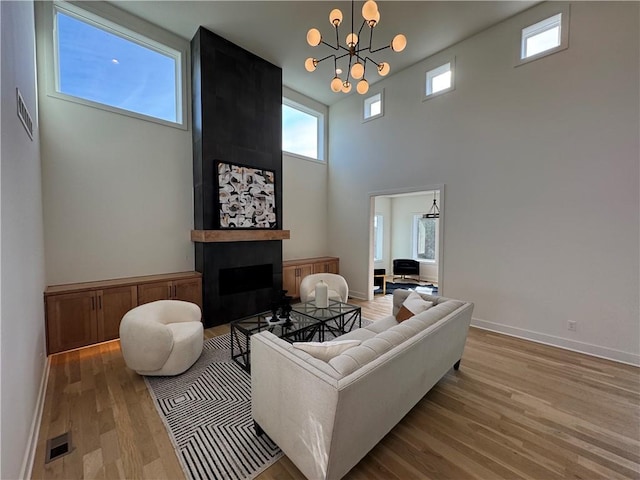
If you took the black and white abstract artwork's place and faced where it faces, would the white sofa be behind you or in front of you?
in front

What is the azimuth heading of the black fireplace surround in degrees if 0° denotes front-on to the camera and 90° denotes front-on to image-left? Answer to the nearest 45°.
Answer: approximately 315°

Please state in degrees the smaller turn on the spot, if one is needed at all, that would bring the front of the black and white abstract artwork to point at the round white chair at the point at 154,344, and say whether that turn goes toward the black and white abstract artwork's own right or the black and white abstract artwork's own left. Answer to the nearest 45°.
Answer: approximately 90° to the black and white abstract artwork's own right

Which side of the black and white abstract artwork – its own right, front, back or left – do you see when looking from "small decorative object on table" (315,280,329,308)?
front

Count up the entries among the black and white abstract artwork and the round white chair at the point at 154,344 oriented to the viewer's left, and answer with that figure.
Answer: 0

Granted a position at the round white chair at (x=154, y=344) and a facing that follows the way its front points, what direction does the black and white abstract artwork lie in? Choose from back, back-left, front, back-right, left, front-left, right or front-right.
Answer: left

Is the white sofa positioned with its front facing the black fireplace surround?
yes

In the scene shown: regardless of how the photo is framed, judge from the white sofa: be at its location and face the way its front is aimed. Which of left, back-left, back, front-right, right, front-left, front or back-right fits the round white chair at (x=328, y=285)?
front-right

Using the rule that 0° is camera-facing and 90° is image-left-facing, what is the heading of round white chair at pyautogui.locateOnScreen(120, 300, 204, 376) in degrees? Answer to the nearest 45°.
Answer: approximately 315°

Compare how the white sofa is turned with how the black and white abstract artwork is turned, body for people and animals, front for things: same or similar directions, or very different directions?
very different directions

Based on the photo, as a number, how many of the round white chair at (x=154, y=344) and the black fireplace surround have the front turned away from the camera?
0

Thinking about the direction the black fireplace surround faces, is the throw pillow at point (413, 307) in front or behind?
in front
